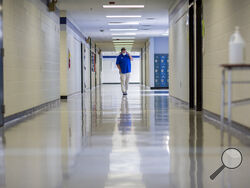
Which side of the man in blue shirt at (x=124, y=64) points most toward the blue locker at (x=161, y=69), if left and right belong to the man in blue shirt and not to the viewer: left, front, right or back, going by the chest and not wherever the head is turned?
back

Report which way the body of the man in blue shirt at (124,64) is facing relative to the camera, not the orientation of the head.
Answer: toward the camera

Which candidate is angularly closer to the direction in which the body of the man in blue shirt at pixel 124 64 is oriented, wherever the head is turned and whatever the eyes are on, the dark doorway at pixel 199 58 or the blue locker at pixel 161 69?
the dark doorway

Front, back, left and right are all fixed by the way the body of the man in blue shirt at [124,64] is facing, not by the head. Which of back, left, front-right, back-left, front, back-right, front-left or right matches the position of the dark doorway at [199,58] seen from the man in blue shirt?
front

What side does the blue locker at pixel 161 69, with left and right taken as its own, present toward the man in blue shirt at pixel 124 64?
front
